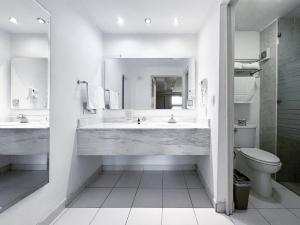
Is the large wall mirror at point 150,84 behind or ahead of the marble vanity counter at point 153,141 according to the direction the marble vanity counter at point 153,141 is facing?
behind

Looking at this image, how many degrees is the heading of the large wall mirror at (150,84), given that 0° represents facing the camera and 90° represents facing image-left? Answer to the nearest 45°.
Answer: approximately 0°

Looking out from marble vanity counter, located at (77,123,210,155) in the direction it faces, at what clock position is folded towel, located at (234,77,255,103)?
The folded towel is roughly at 8 o'clock from the marble vanity counter.

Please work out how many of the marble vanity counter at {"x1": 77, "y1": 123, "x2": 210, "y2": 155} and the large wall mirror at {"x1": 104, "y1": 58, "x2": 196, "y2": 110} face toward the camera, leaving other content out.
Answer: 2

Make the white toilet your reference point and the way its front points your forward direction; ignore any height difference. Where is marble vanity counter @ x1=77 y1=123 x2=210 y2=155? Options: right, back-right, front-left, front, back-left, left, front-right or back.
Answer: right
